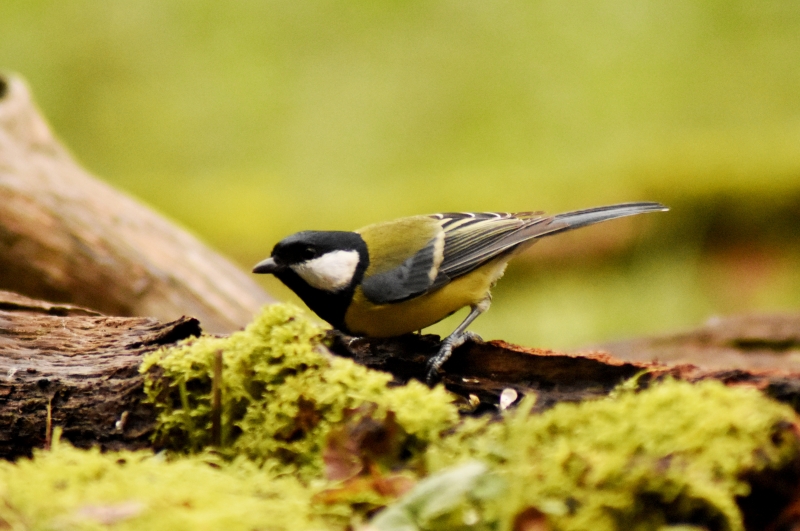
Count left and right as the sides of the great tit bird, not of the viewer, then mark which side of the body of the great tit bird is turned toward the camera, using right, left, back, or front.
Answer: left

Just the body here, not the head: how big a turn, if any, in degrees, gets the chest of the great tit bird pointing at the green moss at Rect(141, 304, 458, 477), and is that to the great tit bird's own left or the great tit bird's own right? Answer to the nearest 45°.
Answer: approximately 90° to the great tit bird's own left

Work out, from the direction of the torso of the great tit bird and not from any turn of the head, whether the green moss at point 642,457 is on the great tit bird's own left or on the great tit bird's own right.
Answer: on the great tit bird's own left

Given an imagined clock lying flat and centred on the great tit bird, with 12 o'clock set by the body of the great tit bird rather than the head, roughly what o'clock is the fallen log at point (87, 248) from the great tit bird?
The fallen log is roughly at 1 o'clock from the great tit bird.
